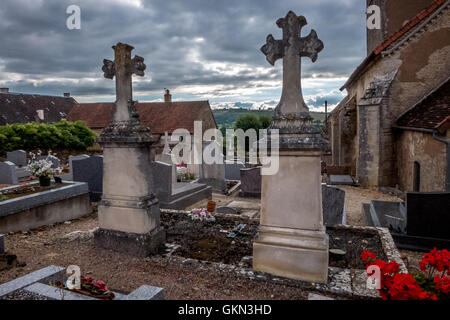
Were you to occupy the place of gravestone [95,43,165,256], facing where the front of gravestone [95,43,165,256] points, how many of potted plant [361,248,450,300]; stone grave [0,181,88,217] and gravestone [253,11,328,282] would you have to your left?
2

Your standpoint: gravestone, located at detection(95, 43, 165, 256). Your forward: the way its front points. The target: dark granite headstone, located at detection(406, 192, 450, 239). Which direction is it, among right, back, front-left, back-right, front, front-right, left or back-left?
back-left

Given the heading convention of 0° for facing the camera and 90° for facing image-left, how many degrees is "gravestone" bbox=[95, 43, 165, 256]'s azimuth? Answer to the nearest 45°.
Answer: approximately 45°

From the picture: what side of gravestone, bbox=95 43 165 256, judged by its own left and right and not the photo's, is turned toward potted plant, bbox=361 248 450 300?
left

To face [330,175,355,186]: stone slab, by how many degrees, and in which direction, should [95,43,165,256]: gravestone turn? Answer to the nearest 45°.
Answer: approximately 180°

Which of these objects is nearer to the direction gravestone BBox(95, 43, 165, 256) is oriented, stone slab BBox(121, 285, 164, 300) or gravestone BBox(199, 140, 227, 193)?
the stone slab

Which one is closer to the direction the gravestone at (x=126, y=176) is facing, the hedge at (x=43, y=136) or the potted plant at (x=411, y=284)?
the potted plant

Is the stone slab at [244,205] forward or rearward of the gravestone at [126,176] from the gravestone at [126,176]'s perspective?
rearward

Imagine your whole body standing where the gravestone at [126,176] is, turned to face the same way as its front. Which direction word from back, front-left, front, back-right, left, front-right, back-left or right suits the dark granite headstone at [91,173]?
back-right

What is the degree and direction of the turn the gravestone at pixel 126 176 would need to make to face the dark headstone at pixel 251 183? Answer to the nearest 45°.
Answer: approximately 180°

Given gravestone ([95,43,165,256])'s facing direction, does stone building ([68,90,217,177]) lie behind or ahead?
behind
